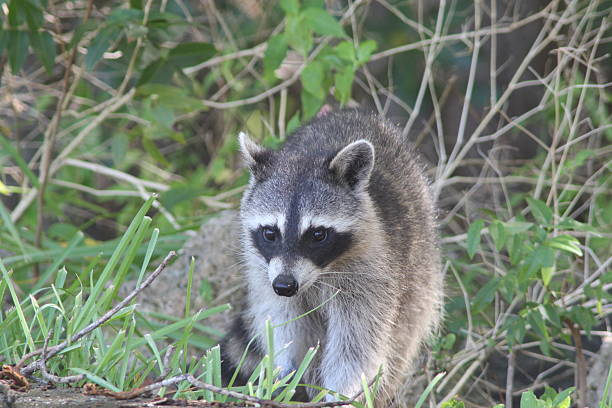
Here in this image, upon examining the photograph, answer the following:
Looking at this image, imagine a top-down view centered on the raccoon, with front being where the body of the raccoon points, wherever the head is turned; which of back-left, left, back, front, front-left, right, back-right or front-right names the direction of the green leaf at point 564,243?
back-left

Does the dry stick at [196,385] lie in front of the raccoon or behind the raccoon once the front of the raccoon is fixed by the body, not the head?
in front

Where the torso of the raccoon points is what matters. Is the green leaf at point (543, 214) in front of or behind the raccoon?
behind

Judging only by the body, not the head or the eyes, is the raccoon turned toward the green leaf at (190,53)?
no

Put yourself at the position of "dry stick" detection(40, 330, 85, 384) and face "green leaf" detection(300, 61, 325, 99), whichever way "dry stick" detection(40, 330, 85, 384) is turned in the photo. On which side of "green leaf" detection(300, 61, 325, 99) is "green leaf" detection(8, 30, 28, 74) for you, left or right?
left

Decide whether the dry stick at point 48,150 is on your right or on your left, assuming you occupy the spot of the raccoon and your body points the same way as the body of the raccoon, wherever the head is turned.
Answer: on your right

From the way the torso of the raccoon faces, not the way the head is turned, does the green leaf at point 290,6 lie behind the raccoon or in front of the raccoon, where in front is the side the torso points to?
behind

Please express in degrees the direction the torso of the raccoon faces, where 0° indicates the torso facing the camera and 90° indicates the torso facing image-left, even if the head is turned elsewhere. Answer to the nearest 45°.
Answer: approximately 45°

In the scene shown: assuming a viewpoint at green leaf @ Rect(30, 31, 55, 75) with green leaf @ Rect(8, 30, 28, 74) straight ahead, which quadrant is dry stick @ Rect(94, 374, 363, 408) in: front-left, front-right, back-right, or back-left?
back-left

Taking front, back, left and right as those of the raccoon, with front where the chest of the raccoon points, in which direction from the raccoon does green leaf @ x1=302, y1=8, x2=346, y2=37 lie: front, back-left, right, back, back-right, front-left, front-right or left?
back-right

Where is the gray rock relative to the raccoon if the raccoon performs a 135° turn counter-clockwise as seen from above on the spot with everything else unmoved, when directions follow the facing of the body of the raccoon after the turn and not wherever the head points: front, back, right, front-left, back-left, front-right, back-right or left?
back-left

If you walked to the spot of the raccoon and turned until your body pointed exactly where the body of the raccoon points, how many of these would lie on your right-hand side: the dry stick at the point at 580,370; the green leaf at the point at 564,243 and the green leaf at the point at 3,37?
1

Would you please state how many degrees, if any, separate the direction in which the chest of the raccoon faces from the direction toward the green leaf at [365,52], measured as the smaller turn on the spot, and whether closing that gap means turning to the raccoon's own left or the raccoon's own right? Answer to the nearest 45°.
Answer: approximately 135° to the raccoon's own right

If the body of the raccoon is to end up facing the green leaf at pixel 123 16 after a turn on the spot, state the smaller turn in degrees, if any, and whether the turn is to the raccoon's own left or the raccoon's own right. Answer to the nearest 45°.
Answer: approximately 90° to the raccoon's own right

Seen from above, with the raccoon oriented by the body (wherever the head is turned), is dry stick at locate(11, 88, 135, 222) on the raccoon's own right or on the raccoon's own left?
on the raccoon's own right

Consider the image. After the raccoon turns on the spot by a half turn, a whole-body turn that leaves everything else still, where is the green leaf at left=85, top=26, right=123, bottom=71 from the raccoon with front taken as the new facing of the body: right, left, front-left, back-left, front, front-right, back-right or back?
left
